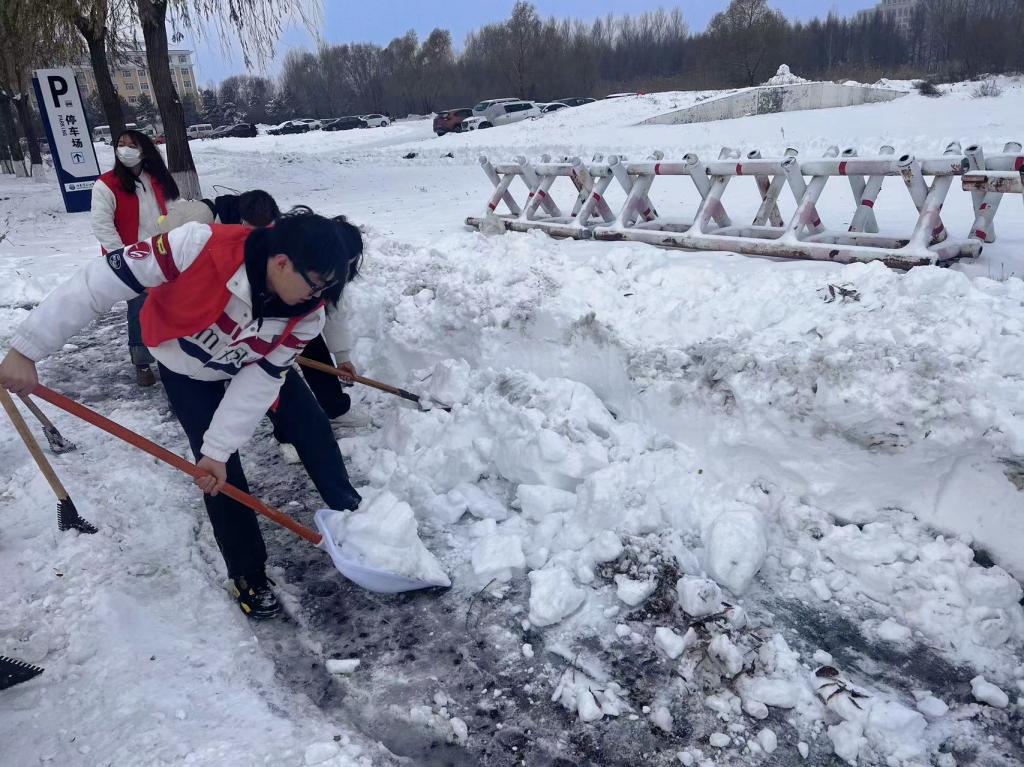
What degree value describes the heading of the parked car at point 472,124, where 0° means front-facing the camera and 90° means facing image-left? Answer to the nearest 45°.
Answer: approximately 45°

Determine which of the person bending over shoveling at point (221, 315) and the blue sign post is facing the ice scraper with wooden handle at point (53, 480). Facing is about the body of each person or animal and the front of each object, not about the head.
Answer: the blue sign post

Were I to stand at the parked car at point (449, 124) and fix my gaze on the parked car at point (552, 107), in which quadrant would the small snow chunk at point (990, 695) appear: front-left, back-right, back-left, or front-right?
back-right

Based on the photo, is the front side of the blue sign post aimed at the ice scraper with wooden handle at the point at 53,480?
yes

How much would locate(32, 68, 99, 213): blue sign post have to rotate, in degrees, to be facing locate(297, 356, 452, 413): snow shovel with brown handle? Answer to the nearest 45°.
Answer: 0° — it already faces it

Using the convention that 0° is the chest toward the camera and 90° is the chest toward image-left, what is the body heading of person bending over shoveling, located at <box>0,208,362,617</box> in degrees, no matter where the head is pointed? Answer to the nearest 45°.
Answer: approximately 315°

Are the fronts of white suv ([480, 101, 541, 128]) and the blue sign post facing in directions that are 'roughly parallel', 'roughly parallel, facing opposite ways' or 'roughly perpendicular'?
roughly perpendicular

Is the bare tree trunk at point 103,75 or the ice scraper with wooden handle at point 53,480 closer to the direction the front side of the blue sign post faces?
the ice scraper with wooden handle

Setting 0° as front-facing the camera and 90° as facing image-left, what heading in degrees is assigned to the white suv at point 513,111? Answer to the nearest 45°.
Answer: approximately 45°

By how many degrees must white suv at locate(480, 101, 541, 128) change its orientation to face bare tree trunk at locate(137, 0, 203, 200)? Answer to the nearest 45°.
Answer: approximately 45° to its left
